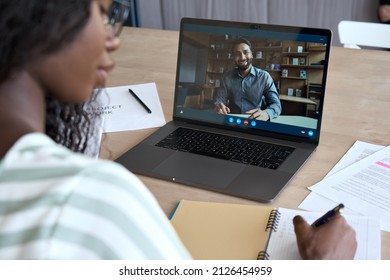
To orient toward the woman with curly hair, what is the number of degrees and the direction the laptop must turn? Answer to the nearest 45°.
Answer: approximately 45° to its left

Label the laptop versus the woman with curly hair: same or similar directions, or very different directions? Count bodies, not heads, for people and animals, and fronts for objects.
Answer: very different directions

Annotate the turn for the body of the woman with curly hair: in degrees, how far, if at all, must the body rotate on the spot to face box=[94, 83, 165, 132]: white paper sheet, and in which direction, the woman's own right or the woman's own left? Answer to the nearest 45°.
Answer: approximately 45° to the woman's own left

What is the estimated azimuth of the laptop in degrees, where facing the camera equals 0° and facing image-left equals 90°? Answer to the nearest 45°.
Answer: approximately 45°

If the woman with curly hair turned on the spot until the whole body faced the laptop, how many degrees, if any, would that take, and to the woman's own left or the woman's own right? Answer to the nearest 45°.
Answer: approximately 45° to the woman's own left

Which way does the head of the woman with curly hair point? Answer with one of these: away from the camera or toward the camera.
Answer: away from the camera
